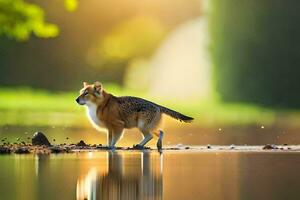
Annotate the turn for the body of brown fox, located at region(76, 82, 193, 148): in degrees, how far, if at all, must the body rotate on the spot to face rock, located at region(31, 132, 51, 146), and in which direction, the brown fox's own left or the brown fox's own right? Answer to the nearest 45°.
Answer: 0° — it already faces it

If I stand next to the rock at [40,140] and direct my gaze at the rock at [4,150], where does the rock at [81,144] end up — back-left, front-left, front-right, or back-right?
back-left

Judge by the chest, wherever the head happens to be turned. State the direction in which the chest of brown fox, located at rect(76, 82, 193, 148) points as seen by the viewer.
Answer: to the viewer's left
